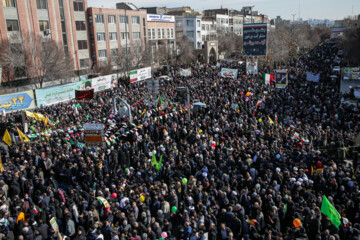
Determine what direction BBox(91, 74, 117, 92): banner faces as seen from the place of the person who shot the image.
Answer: facing the viewer and to the right of the viewer

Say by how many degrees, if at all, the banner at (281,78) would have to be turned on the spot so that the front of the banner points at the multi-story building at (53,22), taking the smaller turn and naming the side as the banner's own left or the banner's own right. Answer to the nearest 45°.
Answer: approximately 90° to the banner's own right

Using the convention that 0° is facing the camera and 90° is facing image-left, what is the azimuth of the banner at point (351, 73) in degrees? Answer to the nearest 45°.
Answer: approximately 0°

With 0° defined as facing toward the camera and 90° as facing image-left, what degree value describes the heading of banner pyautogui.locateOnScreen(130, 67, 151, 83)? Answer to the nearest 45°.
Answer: approximately 315°

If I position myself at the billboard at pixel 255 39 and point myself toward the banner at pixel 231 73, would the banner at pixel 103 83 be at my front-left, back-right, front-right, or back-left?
front-right

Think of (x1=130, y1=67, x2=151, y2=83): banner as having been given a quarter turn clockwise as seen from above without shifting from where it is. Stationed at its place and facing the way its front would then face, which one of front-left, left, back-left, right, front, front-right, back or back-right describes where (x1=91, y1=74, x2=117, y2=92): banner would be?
front

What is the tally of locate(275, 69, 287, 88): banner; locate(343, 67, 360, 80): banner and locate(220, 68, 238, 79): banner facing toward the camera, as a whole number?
3

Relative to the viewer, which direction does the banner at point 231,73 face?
toward the camera

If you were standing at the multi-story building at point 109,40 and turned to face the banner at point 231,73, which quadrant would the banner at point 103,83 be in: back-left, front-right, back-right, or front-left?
front-right

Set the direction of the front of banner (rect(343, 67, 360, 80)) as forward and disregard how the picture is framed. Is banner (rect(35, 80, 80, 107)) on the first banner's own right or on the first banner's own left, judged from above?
on the first banner's own right

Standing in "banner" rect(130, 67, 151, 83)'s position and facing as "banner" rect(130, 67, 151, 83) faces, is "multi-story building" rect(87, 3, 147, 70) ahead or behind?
behind

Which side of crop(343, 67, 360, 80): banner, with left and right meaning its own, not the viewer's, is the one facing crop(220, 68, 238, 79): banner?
right

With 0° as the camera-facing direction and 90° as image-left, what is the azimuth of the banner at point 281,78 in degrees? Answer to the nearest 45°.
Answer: approximately 0°

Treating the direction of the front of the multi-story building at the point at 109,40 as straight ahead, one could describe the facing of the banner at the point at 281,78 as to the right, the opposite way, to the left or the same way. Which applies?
to the right

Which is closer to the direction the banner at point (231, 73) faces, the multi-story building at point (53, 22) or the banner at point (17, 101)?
the banner

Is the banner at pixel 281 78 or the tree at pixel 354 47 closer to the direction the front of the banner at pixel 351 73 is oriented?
the banner

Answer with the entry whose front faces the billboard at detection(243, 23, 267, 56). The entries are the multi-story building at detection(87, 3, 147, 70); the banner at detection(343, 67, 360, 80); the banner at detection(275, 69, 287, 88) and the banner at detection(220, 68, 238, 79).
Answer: the multi-story building

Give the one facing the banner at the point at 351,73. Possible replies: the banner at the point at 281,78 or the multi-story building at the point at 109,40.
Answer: the multi-story building
